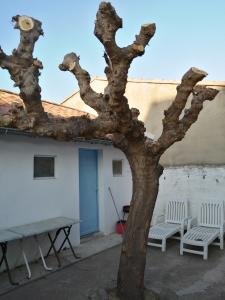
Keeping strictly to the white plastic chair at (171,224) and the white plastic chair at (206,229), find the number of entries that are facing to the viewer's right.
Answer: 0

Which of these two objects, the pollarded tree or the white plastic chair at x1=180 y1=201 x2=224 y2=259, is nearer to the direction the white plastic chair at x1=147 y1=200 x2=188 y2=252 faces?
the pollarded tree

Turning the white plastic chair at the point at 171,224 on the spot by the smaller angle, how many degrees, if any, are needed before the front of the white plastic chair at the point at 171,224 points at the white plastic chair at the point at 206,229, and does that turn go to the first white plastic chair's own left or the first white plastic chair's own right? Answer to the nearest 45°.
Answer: approximately 90° to the first white plastic chair's own left

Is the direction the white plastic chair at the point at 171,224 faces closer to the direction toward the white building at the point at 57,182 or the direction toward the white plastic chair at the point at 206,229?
the white building

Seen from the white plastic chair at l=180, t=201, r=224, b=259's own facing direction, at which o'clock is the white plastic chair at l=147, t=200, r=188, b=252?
the white plastic chair at l=147, t=200, r=188, b=252 is roughly at 2 o'clock from the white plastic chair at l=180, t=201, r=224, b=259.

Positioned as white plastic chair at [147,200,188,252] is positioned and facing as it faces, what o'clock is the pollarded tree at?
The pollarded tree is roughly at 11 o'clock from the white plastic chair.

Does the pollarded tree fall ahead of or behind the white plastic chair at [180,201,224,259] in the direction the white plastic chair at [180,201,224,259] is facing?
ahead

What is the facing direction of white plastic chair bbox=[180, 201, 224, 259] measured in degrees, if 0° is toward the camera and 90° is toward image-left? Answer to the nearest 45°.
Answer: approximately 45°

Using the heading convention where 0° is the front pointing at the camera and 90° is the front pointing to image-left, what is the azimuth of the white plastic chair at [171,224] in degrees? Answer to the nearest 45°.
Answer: approximately 45°
